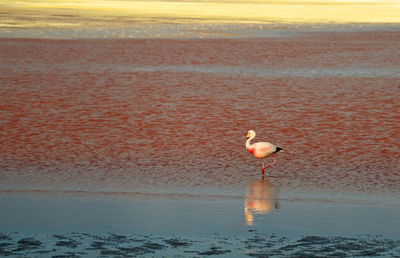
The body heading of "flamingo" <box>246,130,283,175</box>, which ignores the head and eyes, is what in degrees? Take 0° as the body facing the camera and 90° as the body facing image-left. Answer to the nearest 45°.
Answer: approximately 90°
